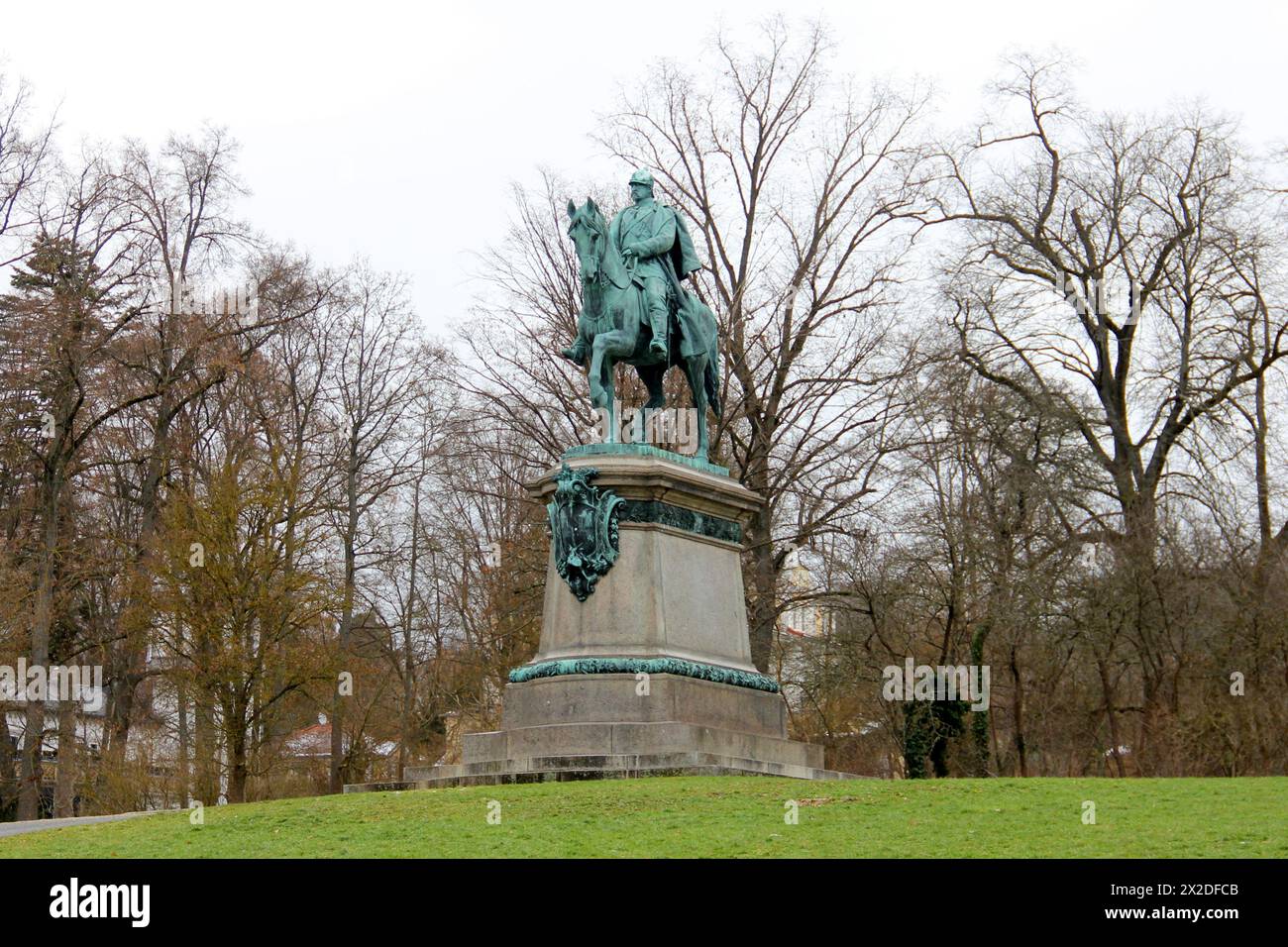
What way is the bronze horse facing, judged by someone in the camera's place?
facing the viewer and to the left of the viewer
